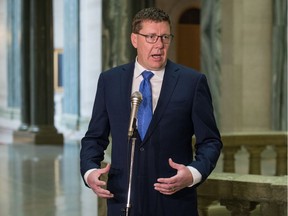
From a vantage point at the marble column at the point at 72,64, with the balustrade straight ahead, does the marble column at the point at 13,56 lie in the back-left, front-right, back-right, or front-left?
back-right

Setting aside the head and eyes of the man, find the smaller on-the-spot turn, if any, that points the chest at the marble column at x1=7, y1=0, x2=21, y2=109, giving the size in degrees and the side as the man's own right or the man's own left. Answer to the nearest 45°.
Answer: approximately 180°

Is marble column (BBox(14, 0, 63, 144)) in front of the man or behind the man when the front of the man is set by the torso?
behind

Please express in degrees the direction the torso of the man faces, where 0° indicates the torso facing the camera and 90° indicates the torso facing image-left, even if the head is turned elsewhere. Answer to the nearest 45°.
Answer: approximately 0°

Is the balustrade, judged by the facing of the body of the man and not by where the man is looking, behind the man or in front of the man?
behind

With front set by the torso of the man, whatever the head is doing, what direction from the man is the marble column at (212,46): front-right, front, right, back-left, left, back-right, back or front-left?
back

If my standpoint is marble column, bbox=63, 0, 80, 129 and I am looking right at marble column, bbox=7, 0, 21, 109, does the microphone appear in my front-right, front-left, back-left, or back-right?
back-left

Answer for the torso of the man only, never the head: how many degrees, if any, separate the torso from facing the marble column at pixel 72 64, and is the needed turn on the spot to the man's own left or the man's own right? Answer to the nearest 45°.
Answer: approximately 180°

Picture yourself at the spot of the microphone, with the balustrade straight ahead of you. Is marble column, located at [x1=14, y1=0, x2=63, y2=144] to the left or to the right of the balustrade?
left

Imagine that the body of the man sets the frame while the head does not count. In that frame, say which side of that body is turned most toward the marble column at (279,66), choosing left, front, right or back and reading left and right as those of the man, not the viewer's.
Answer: back

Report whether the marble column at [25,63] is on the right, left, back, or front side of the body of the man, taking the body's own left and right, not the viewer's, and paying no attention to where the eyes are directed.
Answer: back
